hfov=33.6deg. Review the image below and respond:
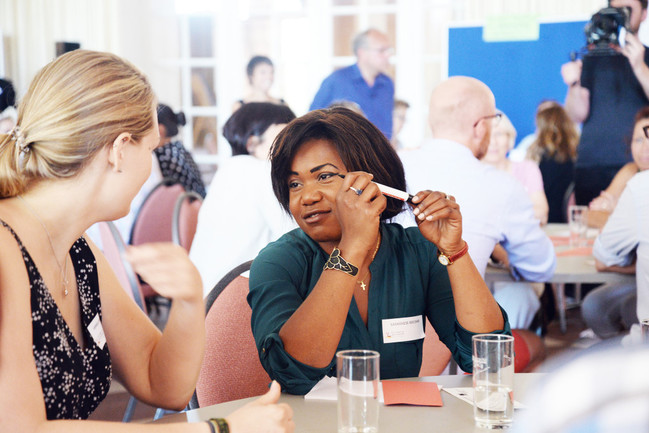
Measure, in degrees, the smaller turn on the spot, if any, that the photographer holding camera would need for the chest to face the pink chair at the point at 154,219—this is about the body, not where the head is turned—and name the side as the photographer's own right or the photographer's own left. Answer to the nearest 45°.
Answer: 0° — they already face it

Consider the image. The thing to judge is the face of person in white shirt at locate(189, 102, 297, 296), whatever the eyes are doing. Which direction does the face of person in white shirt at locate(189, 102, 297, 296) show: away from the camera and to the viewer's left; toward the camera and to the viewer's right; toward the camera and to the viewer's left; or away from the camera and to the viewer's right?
away from the camera and to the viewer's right

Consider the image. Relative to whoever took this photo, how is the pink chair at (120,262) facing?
facing away from the viewer and to the right of the viewer

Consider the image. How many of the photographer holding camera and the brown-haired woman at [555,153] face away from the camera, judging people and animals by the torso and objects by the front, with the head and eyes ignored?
1

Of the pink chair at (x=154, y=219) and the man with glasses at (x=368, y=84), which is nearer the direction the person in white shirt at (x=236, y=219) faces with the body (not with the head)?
the man with glasses

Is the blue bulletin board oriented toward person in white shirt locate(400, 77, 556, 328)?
yes

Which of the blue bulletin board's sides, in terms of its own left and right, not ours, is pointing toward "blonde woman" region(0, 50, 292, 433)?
front

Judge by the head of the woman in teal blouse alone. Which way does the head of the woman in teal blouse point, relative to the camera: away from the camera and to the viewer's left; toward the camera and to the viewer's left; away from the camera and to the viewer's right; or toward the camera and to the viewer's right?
toward the camera and to the viewer's left

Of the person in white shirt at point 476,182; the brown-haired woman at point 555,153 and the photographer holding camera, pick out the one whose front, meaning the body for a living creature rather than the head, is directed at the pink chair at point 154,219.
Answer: the photographer holding camera

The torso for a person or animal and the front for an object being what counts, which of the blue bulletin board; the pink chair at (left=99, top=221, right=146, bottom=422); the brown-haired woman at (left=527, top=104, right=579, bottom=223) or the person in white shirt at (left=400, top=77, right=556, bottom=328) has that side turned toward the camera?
the blue bulletin board

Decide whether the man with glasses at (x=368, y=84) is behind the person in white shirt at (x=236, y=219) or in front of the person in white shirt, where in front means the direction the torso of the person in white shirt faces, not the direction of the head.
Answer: in front

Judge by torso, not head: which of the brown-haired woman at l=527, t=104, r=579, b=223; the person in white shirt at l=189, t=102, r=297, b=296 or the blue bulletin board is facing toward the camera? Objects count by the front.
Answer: the blue bulletin board

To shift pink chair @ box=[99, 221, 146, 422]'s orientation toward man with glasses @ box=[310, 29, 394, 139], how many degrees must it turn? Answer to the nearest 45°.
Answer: approximately 90° to its left

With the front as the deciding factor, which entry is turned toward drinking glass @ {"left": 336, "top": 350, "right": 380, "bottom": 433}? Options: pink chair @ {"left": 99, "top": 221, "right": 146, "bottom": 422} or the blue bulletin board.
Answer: the blue bulletin board
